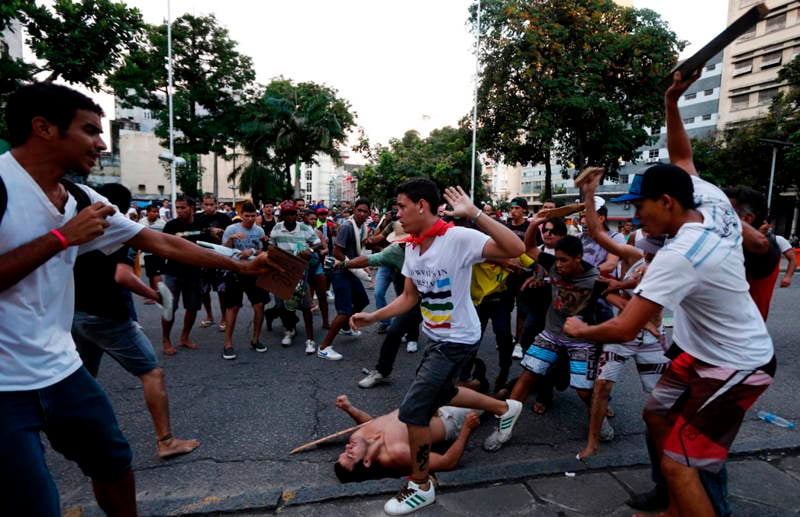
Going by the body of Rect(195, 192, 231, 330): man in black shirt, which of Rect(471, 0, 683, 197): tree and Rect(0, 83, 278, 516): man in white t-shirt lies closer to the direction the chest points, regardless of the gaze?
the man in white t-shirt

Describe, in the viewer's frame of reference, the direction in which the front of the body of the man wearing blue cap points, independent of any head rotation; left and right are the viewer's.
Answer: facing to the left of the viewer

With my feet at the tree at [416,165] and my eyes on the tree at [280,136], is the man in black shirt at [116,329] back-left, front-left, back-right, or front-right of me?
back-left

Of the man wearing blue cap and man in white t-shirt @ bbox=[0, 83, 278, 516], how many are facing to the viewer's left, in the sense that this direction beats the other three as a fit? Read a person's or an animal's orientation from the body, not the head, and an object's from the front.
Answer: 1

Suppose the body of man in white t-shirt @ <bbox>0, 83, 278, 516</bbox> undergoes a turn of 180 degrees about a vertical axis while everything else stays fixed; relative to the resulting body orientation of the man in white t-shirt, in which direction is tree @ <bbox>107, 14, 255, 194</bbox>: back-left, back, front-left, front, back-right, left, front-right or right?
front-right

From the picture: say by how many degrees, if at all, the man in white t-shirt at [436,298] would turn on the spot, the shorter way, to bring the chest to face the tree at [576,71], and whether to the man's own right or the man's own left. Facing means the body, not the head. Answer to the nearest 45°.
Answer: approximately 135° to the man's own right

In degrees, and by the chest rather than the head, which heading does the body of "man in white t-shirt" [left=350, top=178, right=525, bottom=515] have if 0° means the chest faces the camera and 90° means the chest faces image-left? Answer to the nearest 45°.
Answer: approximately 45°

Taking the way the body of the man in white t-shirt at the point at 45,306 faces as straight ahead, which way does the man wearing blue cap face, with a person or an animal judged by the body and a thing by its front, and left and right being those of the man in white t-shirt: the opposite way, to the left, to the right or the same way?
the opposite way

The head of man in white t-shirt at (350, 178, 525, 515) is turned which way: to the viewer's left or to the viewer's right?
to the viewer's left
